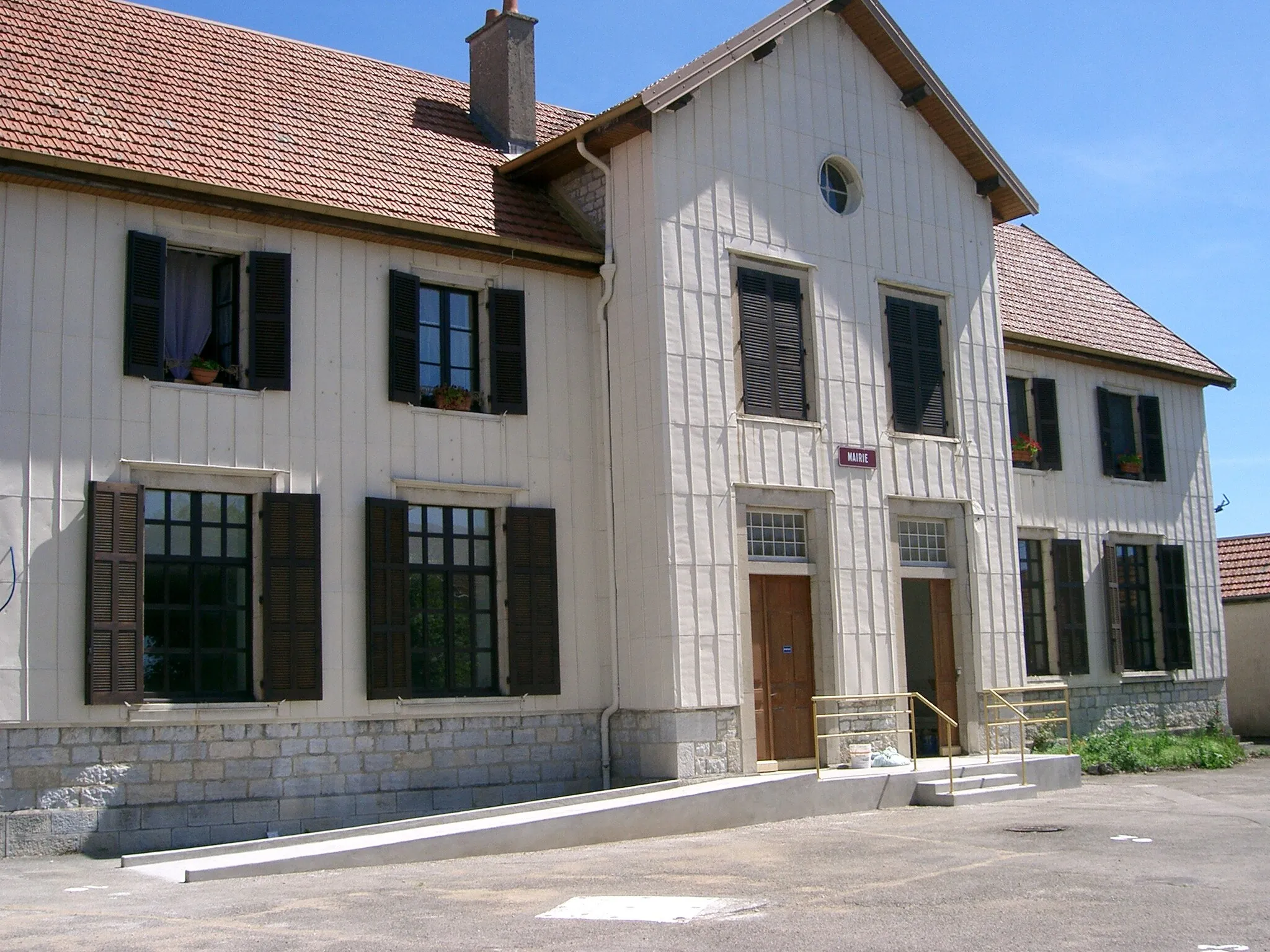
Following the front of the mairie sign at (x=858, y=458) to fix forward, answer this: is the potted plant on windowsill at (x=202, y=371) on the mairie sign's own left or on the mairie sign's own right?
on the mairie sign's own right

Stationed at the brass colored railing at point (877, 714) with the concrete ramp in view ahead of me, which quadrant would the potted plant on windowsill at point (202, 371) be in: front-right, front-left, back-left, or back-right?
front-right

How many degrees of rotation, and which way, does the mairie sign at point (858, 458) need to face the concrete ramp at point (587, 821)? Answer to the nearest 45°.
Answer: approximately 90° to its right

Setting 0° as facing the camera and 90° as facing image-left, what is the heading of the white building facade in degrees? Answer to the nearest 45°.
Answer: approximately 315°

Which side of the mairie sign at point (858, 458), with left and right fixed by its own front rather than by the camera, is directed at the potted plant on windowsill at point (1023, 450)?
left

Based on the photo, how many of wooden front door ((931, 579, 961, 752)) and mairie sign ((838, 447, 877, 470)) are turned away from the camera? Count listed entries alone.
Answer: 0

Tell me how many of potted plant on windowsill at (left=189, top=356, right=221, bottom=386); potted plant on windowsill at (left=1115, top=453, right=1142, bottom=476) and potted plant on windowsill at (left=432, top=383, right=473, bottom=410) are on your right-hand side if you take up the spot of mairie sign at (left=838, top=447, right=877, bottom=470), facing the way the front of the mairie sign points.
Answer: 2

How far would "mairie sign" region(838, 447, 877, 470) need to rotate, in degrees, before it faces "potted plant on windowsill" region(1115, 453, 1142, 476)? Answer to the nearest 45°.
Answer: approximately 90° to its left
